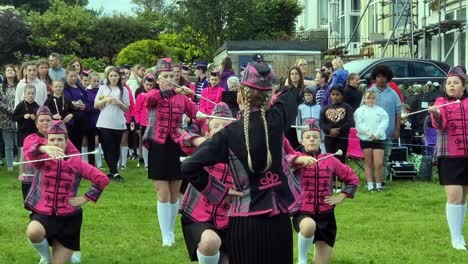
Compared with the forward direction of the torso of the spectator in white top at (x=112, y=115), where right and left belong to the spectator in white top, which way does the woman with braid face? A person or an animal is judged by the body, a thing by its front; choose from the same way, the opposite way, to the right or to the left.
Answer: the opposite way

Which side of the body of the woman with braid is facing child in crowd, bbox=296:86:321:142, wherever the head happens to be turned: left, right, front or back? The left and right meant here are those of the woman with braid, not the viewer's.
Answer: front

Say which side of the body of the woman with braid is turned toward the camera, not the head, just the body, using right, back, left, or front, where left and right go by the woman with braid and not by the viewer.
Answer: back

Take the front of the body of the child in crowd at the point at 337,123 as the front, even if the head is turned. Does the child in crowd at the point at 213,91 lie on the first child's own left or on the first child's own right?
on the first child's own right

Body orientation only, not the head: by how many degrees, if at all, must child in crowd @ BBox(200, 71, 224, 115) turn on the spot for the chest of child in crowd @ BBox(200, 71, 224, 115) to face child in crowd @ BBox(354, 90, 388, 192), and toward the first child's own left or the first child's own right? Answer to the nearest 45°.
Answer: approximately 90° to the first child's own left

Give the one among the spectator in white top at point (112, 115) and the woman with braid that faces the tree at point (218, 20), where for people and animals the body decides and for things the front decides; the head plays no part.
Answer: the woman with braid

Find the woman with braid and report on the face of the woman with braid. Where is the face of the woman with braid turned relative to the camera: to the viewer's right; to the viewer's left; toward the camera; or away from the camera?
away from the camera

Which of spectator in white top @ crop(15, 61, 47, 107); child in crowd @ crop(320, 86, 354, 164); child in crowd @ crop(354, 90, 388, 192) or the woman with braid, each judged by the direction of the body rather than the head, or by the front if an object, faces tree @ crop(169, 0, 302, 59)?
the woman with braid

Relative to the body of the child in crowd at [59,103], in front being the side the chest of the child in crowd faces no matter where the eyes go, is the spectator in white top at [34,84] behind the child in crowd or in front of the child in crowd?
behind

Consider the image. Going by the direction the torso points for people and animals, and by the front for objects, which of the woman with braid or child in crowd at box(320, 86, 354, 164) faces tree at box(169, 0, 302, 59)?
the woman with braid
